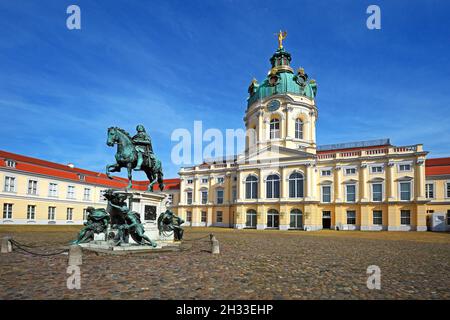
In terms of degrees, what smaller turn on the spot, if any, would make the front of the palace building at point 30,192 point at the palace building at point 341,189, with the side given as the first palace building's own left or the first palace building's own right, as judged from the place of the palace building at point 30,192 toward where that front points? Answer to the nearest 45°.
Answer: approximately 45° to the first palace building's own left

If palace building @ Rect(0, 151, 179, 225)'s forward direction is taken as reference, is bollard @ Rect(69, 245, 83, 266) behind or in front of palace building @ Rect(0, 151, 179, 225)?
in front

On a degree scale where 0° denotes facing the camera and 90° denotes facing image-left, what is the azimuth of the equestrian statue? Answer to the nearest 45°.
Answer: approximately 45°

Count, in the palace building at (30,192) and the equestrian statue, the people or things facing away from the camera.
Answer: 0
